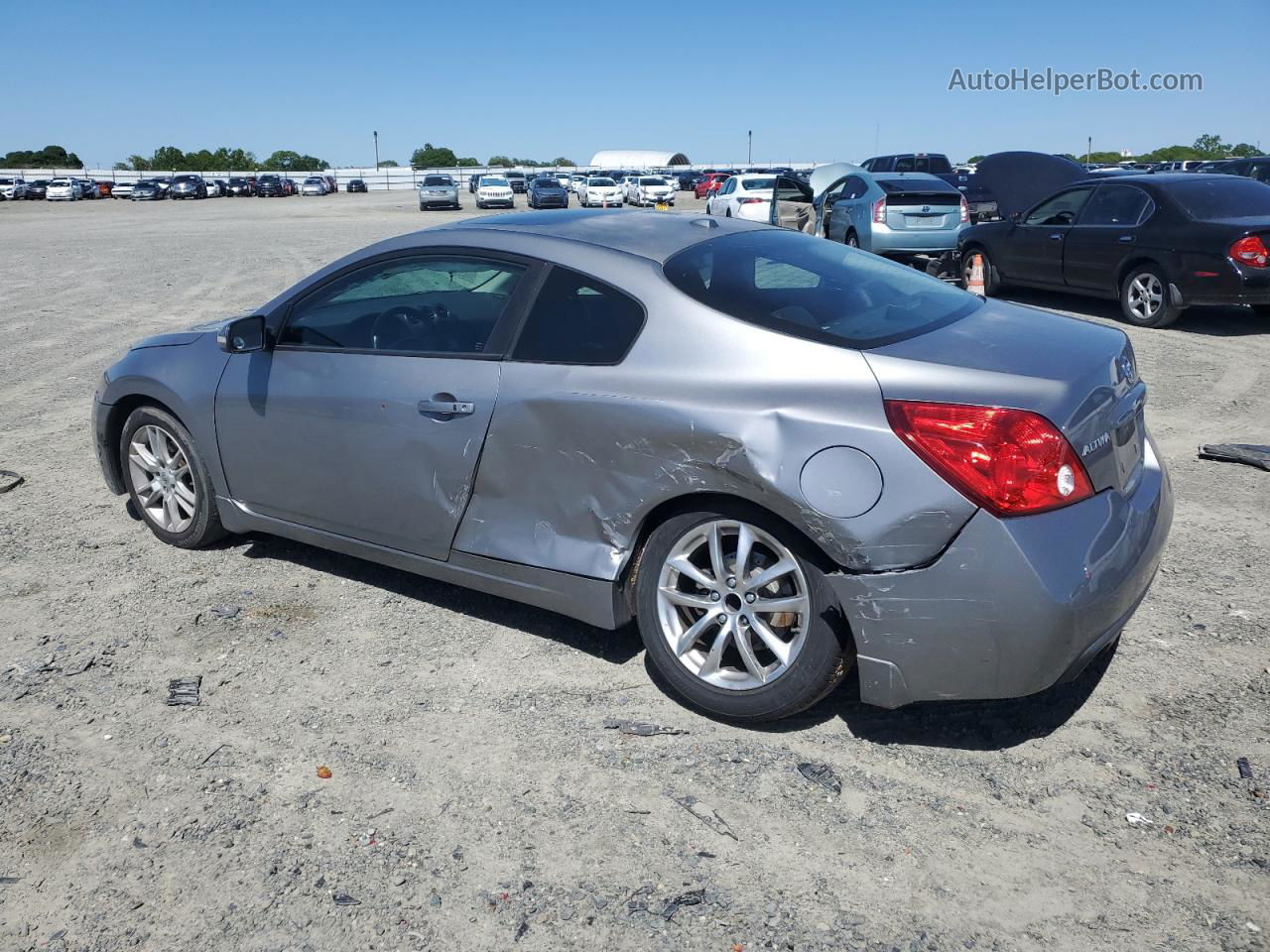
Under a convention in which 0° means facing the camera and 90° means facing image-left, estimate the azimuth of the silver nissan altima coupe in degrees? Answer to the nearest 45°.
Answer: approximately 135°

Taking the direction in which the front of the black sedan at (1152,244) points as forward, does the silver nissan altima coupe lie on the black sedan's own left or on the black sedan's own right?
on the black sedan's own left

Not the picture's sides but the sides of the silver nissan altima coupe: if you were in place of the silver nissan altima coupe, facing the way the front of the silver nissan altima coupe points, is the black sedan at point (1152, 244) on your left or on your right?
on your right

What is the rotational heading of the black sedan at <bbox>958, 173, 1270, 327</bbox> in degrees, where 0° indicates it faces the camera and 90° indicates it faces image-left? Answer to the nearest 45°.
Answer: approximately 135°

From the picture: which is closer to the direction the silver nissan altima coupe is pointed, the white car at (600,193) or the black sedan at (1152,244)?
the white car

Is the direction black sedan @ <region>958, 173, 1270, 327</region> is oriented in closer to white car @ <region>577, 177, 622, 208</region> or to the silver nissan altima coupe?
the white car

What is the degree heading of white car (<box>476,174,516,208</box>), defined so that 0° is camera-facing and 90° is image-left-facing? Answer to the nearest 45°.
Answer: approximately 0°

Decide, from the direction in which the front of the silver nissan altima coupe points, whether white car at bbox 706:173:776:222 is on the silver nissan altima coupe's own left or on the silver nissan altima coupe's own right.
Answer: on the silver nissan altima coupe's own right

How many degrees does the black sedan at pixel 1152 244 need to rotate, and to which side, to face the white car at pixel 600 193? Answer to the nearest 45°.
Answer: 0° — it already faces it
